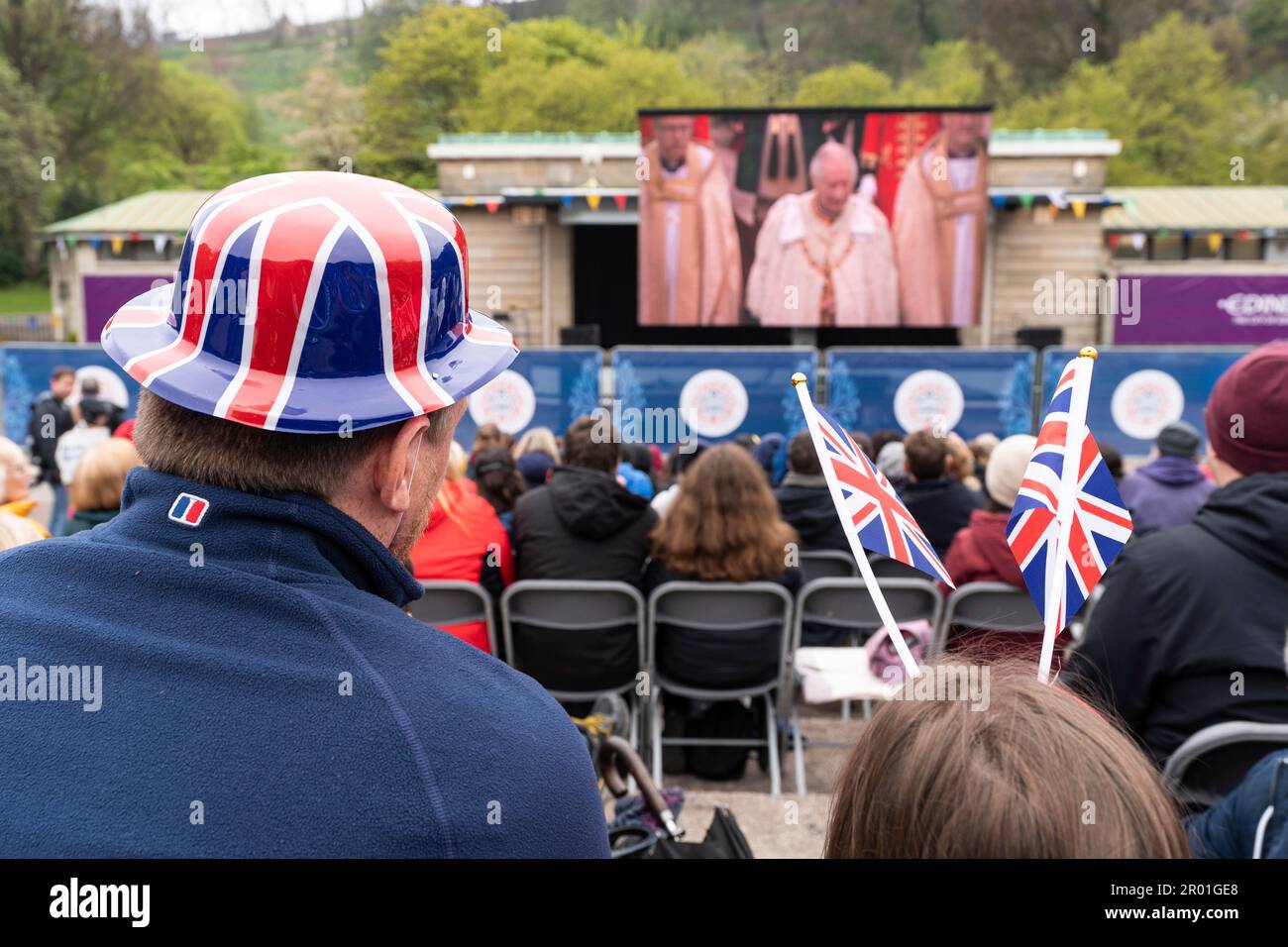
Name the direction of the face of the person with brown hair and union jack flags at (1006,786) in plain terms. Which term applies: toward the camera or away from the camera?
away from the camera

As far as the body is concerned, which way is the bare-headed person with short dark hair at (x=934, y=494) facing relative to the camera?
away from the camera

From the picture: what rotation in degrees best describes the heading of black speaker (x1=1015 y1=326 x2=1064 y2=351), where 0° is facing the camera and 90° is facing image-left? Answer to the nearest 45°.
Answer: approximately 0°

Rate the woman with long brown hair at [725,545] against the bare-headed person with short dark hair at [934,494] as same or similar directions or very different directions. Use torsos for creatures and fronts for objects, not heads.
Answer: same or similar directions

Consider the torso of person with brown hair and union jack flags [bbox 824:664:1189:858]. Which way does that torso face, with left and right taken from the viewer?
facing away from the viewer

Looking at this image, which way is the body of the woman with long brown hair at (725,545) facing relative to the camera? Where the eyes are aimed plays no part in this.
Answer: away from the camera

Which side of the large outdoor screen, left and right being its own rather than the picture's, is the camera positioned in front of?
front

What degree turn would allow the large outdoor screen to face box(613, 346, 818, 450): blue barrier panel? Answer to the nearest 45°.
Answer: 0° — it already faces it

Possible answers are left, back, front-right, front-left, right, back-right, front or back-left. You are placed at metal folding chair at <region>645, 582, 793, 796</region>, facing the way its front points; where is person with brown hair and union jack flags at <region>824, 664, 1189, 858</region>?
back

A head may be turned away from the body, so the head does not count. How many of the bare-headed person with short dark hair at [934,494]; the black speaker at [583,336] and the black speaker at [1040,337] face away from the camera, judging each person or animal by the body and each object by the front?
1

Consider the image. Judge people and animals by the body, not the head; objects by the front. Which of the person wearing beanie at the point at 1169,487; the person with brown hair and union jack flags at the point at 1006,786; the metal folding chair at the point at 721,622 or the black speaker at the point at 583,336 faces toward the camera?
the black speaker

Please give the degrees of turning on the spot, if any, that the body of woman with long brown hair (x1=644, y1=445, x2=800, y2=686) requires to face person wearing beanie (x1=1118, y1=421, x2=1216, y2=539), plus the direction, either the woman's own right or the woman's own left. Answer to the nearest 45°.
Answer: approximately 45° to the woman's own right

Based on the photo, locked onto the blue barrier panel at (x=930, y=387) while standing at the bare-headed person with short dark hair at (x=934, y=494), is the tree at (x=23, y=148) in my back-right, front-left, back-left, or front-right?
front-left

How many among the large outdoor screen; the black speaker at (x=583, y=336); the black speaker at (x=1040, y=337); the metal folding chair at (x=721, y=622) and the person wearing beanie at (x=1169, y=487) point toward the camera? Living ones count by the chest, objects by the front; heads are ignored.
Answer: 3

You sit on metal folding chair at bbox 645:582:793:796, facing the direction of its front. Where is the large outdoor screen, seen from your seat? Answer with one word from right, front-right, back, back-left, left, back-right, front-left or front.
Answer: front

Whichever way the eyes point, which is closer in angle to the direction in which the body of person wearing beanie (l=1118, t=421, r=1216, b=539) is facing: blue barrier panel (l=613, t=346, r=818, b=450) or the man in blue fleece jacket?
the blue barrier panel

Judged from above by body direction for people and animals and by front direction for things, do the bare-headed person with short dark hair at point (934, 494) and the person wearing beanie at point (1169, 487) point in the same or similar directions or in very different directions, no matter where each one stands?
same or similar directions

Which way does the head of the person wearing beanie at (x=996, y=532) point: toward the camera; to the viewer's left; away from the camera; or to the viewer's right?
away from the camera

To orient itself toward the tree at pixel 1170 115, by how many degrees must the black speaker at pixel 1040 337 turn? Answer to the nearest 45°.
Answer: approximately 180°
